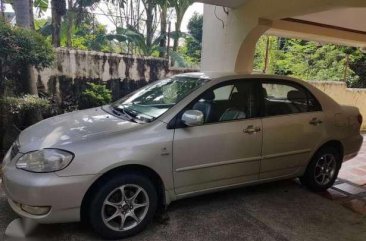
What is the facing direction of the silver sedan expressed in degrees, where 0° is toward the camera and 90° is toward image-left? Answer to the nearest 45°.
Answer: approximately 45°

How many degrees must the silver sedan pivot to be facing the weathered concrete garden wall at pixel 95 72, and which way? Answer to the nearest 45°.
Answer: approximately 90° to its right

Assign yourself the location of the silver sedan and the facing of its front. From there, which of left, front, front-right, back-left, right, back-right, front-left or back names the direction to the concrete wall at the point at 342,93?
back

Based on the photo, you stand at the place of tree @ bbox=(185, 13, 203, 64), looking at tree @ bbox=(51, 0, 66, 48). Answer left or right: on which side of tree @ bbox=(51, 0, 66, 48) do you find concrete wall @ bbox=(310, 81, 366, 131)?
left

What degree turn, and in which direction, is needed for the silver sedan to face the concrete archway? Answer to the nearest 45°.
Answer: approximately 135° to its right

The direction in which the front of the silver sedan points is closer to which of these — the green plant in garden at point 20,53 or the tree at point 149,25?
the green plant in garden

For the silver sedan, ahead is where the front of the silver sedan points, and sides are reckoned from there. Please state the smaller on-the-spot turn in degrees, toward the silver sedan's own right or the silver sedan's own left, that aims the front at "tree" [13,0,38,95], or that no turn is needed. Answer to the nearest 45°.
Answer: approximately 90° to the silver sedan's own right

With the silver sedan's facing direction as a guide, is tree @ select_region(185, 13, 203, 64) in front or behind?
behind

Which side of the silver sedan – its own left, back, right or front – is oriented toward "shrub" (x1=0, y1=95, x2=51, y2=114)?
right

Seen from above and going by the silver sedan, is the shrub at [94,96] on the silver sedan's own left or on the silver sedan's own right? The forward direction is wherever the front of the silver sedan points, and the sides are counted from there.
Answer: on the silver sedan's own right

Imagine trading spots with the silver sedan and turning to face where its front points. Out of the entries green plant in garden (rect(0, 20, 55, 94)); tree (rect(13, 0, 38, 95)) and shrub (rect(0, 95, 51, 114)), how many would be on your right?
3

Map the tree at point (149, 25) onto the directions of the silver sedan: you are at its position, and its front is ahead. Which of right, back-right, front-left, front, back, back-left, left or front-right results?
back-right

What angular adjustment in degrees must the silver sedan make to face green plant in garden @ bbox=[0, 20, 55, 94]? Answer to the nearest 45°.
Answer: approximately 90° to its right

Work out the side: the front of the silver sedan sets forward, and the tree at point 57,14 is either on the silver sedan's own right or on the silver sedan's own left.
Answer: on the silver sedan's own right
